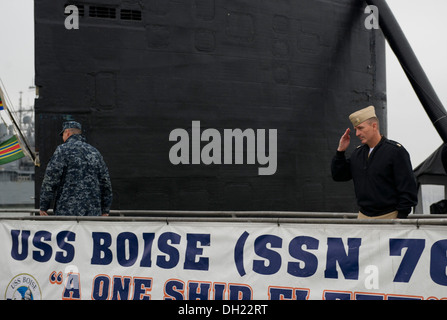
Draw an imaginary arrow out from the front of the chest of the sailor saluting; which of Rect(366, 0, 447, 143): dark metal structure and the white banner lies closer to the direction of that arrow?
the white banner

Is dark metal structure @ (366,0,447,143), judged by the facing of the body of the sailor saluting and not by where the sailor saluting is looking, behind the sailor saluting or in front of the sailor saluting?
behind

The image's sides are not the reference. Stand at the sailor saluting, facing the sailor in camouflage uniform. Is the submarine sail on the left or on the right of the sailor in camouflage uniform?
right

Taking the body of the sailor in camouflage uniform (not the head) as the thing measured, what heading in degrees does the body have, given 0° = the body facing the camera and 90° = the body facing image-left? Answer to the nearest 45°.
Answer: approximately 135°

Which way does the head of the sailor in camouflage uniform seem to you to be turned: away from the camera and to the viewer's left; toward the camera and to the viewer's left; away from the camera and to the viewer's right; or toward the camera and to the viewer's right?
away from the camera and to the viewer's left

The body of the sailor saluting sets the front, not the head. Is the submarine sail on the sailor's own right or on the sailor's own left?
on the sailor's own right
